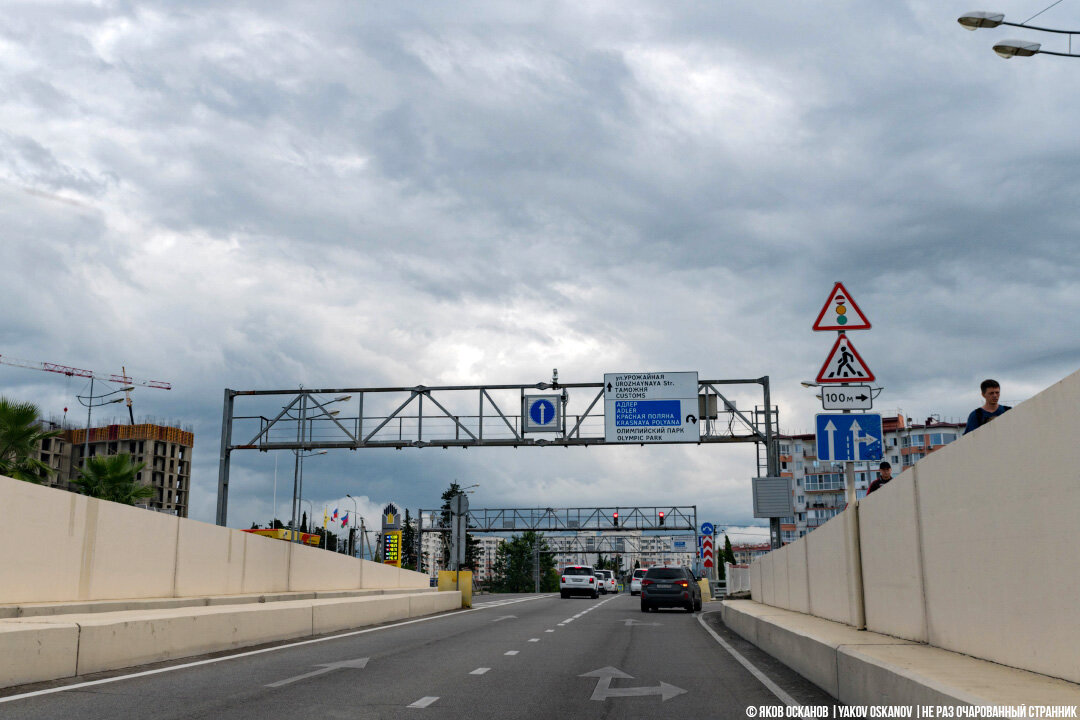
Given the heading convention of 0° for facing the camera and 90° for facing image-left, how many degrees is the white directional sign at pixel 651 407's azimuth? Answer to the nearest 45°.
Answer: approximately 0°

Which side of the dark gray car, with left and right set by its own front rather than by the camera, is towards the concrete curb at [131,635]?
back

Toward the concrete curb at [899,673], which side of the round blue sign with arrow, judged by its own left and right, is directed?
front

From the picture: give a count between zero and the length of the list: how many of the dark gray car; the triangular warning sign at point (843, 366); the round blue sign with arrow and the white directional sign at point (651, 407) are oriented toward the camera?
3

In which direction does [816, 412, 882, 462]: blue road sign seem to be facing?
toward the camera

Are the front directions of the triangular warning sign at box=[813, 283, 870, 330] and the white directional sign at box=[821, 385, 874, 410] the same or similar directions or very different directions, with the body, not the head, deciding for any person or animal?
same or similar directions

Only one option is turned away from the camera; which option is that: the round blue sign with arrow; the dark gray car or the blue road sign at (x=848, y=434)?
the dark gray car

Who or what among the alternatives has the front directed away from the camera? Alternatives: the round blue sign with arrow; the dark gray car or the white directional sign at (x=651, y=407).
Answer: the dark gray car

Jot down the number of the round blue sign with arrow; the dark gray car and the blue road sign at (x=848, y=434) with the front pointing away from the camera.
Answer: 1

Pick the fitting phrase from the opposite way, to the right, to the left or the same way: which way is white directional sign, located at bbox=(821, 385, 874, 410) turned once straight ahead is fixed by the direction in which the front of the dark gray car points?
the opposite way

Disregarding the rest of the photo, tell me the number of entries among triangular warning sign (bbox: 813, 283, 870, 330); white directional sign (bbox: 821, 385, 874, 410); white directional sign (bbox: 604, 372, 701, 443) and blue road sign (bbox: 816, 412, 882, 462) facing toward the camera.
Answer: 4

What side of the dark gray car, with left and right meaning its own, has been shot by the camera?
back

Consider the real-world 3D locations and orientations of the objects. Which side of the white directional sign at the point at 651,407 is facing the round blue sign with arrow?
right

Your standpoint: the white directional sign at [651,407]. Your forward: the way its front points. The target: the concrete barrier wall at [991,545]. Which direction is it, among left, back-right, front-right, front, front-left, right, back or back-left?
front

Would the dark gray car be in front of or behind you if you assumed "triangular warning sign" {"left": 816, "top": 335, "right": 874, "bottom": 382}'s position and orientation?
behind

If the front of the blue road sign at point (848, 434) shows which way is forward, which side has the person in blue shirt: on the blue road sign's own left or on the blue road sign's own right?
on the blue road sign's own left
